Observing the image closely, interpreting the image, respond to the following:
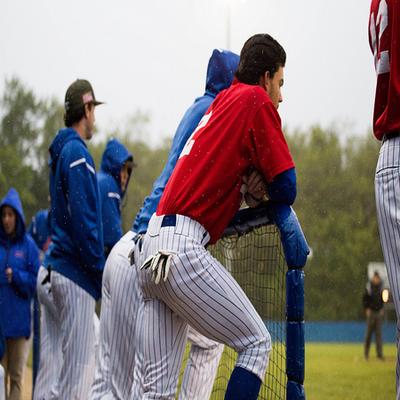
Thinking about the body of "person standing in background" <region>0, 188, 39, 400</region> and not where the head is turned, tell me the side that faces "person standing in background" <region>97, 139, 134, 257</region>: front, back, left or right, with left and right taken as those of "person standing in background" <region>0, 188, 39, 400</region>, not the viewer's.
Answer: left

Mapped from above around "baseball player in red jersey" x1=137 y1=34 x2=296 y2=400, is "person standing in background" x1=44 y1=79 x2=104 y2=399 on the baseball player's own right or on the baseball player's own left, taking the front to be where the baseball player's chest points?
on the baseball player's own left

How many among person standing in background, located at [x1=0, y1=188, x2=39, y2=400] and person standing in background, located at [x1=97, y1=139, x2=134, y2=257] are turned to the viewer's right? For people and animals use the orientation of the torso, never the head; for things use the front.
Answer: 1

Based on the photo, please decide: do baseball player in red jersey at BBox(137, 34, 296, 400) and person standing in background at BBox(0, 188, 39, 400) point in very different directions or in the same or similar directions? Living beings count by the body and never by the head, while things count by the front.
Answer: very different directions

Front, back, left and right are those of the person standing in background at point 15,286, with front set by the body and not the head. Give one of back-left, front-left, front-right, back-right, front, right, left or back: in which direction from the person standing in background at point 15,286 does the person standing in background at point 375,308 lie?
back

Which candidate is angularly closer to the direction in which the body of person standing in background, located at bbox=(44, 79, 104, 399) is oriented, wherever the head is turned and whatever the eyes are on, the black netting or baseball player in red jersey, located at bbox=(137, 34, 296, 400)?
the black netting

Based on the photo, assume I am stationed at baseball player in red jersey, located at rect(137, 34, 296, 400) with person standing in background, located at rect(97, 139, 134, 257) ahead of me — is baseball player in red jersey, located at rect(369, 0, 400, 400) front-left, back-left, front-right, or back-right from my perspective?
back-right

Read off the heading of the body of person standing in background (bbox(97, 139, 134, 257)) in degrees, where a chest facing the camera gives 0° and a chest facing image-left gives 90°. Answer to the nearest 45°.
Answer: approximately 270°

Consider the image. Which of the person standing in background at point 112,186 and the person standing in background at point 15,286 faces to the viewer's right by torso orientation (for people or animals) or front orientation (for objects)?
the person standing in background at point 112,186

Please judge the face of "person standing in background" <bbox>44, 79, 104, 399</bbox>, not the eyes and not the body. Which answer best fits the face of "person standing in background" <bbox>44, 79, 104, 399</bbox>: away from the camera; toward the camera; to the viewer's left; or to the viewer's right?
to the viewer's right

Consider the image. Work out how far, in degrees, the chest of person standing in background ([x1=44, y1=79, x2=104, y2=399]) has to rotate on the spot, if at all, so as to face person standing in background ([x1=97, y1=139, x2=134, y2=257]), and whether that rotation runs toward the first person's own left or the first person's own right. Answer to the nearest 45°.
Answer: approximately 45° to the first person's own left

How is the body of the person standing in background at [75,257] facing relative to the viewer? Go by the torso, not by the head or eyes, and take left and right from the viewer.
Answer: facing away from the viewer and to the right of the viewer

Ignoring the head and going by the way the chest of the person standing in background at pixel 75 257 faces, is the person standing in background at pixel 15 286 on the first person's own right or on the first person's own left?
on the first person's own left

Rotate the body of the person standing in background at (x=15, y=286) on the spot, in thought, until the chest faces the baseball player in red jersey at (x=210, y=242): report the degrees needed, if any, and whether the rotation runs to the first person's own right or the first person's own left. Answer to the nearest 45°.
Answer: approximately 45° to the first person's own left

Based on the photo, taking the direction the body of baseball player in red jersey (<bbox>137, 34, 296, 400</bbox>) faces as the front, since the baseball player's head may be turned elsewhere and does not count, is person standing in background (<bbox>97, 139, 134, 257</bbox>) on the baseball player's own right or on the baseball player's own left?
on the baseball player's own left

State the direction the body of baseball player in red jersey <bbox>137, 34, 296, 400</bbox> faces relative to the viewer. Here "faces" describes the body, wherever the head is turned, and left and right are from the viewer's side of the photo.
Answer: facing away from the viewer and to the right of the viewer
